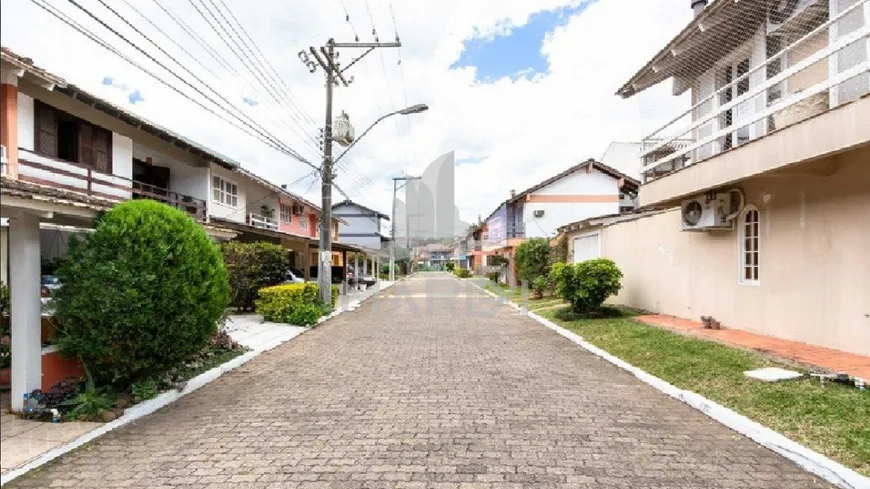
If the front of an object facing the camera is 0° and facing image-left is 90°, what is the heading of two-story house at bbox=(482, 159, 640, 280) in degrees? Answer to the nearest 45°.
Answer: approximately 90°

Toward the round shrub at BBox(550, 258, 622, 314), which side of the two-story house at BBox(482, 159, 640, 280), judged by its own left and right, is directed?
left

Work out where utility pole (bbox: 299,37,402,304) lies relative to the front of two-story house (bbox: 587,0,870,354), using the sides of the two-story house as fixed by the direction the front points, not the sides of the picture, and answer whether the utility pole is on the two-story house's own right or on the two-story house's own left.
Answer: on the two-story house's own right

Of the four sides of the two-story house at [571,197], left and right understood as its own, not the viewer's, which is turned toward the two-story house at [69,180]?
left

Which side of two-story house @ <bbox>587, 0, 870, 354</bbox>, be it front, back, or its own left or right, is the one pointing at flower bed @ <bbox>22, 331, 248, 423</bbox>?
front

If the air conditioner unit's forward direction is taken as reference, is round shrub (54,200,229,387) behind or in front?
in front

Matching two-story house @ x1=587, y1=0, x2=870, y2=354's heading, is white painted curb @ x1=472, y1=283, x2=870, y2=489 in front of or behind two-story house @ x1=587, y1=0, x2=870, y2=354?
in front

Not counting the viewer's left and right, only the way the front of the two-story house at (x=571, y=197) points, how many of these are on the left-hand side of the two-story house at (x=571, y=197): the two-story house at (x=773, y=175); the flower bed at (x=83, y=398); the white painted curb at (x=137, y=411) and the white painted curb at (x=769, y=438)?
4

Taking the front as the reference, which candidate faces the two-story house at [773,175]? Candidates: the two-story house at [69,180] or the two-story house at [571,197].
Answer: the two-story house at [69,180]

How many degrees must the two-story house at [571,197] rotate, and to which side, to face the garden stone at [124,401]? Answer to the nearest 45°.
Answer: approximately 90° to its left

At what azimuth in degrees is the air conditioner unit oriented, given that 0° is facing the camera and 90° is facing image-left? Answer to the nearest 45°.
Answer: approximately 45°

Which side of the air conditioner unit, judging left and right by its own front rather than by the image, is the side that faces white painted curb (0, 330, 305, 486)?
front

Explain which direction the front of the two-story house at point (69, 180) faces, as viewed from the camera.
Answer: facing the viewer and to the right of the viewer
